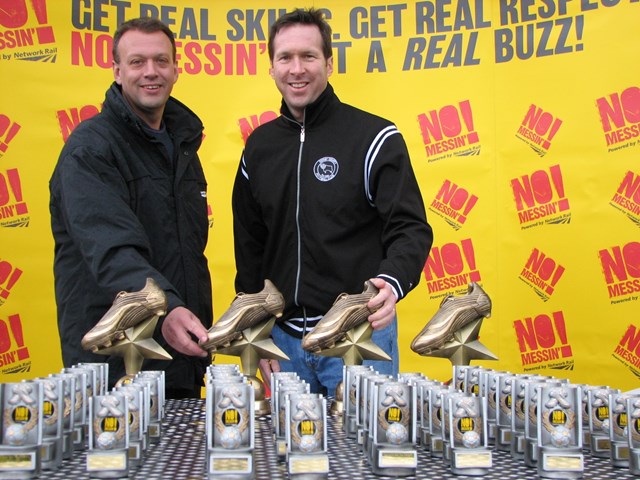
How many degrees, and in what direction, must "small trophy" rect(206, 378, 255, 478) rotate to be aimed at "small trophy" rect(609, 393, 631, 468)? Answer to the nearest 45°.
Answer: approximately 90° to its left

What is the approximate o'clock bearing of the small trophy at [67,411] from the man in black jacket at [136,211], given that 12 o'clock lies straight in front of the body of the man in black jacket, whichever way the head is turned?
The small trophy is roughly at 2 o'clock from the man in black jacket.

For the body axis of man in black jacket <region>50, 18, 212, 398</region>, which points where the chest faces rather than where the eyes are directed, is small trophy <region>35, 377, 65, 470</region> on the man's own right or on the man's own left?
on the man's own right

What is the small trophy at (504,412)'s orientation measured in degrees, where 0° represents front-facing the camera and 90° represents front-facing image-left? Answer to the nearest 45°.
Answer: approximately 0°

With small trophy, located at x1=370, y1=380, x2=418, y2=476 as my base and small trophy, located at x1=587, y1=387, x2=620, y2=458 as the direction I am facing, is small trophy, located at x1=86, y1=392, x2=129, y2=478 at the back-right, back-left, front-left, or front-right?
back-left

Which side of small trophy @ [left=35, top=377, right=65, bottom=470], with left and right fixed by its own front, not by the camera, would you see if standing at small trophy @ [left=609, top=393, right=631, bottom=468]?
left
